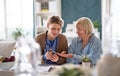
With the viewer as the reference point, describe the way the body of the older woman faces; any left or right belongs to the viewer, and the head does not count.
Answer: facing the viewer and to the left of the viewer

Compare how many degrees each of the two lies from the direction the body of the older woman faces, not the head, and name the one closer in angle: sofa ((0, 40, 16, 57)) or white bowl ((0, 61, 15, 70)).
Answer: the white bowl

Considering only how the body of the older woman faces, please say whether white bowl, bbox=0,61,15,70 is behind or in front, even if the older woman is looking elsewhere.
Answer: in front

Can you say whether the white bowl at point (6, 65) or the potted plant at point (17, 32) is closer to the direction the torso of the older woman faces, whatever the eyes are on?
the white bowl

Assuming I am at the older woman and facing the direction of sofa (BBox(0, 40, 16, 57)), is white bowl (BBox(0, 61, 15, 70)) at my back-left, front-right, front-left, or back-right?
front-left

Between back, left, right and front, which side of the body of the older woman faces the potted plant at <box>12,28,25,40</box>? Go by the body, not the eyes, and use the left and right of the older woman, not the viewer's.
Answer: right

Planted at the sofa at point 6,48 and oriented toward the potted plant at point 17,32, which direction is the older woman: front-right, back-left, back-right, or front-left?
back-right

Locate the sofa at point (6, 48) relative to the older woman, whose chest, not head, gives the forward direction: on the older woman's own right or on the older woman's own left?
on the older woman's own right

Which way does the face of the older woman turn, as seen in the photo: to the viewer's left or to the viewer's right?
to the viewer's left
